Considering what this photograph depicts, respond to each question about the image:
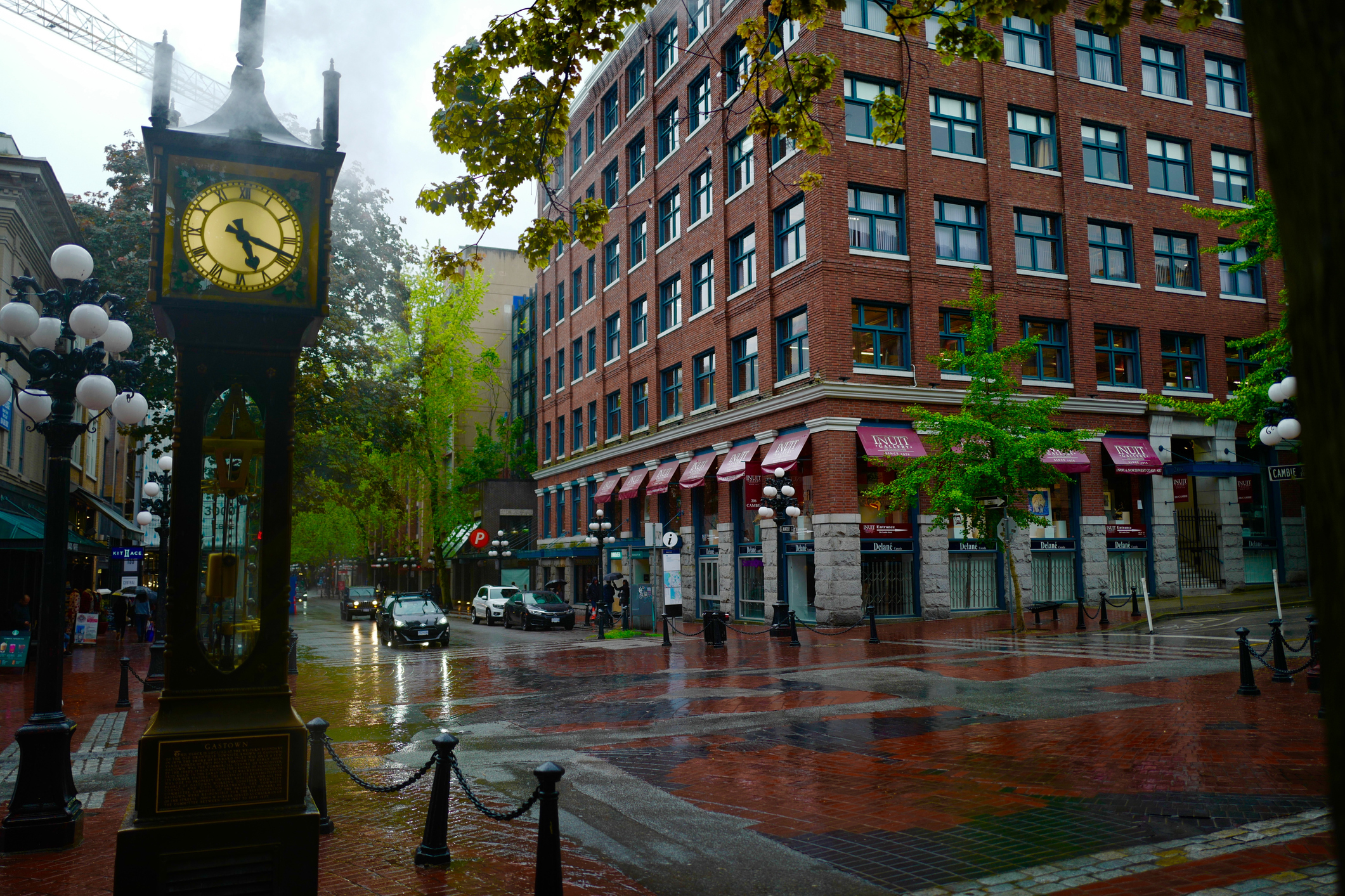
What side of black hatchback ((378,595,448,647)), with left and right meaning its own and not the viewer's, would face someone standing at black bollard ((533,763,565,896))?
front

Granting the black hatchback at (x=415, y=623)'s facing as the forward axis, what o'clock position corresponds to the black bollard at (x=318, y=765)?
The black bollard is roughly at 12 o'clock from the black hatchback.

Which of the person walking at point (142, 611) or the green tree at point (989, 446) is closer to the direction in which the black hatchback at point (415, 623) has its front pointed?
the green tree

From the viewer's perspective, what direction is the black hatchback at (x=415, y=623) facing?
toward the camera

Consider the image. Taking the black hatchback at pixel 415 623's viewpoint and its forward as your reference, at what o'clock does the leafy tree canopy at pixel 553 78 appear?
The leafy tree canopy is roughly at 12 o'clock from the black hatchback.

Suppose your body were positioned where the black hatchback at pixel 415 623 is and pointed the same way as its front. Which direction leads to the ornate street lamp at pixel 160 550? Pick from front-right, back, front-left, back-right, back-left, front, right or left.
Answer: front-right

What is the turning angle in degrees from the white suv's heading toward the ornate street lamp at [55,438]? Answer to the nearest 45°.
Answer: approximately 45° to its right

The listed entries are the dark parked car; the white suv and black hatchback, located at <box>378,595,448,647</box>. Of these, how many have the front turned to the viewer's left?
0
